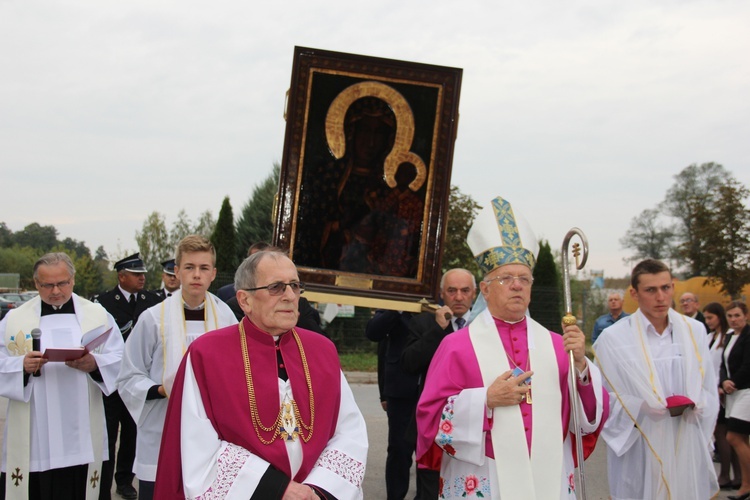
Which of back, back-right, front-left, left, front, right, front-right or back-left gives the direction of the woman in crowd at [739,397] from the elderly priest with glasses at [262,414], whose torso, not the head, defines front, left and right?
left

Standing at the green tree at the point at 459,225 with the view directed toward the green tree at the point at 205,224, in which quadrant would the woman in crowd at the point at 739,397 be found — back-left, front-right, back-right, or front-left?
back-left

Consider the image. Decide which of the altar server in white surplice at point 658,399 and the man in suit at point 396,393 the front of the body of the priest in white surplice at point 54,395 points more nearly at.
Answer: the altar server in white surplice

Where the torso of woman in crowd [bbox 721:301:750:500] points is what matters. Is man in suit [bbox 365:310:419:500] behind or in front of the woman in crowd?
in front

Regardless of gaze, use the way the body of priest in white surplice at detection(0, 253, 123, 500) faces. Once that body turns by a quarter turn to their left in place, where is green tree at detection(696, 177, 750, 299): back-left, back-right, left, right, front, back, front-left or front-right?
front-left

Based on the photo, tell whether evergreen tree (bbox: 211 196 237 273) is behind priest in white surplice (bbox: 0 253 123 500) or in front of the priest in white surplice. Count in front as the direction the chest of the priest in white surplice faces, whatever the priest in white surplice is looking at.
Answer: behind

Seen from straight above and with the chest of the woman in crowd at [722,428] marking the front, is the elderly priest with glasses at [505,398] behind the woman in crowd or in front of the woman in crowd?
in front

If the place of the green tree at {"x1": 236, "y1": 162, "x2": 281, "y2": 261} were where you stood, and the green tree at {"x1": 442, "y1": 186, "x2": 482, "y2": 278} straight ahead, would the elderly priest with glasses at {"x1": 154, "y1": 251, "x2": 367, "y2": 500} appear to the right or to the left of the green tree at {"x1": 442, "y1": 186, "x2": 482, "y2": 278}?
right
